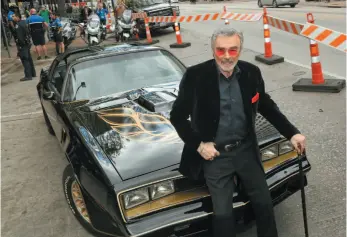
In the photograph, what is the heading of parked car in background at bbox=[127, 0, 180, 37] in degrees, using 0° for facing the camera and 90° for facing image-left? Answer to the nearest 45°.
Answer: approximately 315°

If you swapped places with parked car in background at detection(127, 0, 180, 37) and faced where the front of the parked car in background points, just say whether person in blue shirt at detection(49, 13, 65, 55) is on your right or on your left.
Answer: on your right
